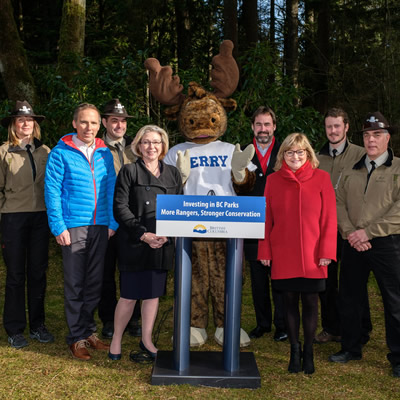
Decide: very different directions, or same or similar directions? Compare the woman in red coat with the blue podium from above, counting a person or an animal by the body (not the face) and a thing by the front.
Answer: same or similar directions

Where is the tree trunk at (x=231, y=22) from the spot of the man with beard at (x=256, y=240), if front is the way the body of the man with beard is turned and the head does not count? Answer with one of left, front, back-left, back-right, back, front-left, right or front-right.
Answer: back

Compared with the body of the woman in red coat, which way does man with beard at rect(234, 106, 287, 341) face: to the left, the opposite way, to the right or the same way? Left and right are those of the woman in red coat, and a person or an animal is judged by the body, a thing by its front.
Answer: the same way

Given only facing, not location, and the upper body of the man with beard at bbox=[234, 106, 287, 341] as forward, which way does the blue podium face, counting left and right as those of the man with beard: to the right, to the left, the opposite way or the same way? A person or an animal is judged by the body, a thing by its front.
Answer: the same way

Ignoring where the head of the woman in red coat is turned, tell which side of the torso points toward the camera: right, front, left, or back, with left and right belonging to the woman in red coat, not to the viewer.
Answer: front

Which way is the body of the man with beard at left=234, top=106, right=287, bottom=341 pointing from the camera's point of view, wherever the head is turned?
toward the camera

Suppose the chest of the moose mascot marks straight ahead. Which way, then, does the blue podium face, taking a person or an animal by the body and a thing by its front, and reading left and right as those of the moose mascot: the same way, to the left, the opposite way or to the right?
the same way

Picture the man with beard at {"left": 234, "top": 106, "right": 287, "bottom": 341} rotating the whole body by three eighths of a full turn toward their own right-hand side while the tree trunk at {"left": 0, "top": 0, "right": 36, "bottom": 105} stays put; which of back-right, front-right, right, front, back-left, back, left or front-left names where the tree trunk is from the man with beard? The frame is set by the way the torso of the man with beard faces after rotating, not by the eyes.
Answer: front

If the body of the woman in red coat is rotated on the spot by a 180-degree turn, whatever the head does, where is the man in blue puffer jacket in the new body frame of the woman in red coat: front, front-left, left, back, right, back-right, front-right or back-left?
left

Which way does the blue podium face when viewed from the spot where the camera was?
facing the viewer

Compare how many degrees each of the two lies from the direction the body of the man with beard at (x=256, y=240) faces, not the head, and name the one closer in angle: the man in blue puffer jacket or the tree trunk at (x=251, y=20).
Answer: the man in blue puffer jacket

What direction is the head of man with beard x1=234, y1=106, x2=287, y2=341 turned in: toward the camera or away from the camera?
toward the camera

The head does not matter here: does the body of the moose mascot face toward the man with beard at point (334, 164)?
no

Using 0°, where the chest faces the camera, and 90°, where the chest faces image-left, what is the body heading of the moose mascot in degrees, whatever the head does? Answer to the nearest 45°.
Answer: approximately 0°

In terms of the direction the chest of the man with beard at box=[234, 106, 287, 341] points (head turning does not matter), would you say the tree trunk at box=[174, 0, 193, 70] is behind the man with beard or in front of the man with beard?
behind
